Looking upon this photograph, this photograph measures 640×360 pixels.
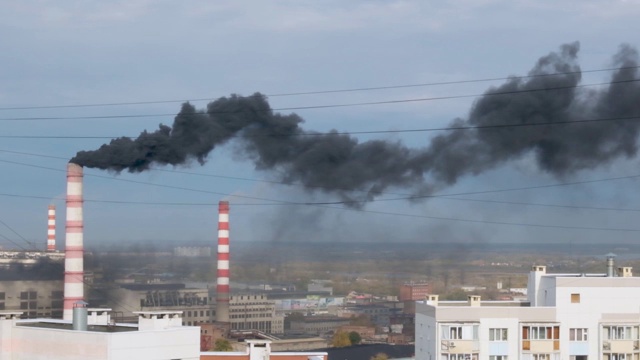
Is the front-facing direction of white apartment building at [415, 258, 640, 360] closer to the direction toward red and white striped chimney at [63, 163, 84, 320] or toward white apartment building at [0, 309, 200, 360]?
the white apartment building

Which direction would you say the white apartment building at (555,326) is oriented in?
toward the camera

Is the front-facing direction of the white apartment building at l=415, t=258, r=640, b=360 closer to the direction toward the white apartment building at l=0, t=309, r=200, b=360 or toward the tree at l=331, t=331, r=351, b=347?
the white apartment building

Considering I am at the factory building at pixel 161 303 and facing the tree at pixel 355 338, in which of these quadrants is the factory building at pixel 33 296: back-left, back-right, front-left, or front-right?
back-right

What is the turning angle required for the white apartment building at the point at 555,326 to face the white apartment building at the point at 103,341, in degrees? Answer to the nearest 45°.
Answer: approximately 45° to its right

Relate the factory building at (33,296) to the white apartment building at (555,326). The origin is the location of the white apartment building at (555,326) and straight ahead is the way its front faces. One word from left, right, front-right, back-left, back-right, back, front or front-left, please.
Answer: back-right

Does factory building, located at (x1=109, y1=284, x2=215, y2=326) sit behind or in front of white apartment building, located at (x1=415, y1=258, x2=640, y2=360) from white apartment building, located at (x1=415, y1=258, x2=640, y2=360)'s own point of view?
behind

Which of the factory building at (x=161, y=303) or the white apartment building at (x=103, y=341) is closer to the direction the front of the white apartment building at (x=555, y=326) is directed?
the white apartment building
